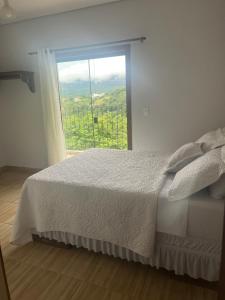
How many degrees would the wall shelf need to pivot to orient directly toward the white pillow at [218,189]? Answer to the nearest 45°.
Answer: approximately 45° to its left

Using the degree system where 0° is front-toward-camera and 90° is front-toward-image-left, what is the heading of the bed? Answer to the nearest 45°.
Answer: approximately 90°

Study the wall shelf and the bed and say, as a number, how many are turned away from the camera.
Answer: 0

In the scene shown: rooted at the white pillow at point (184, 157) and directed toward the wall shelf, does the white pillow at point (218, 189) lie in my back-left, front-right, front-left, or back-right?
back-left

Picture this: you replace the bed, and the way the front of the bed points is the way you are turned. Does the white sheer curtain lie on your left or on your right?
on your right

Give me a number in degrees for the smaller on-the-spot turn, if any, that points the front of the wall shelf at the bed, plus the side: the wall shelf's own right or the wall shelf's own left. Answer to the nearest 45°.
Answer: approximately 45° to the wall shelf's own left
